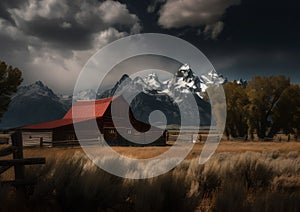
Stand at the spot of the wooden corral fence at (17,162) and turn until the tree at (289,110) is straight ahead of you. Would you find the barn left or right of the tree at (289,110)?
left

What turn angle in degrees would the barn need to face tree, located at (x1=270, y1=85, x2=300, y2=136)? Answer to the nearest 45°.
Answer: approximately 45° to its left

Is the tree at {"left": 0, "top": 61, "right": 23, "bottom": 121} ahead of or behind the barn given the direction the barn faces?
behind

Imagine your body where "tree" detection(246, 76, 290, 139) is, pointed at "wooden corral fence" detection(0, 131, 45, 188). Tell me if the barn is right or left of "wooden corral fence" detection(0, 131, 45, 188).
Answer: right

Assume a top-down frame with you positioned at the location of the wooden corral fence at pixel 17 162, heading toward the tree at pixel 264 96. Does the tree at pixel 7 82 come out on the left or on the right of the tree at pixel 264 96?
left

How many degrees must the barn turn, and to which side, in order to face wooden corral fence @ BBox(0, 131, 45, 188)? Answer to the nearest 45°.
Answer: approximately 45° to its right

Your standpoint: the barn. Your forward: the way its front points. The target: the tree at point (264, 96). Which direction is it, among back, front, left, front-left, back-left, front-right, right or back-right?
front-left

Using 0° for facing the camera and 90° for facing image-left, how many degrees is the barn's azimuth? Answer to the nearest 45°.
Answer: approximately 315°
